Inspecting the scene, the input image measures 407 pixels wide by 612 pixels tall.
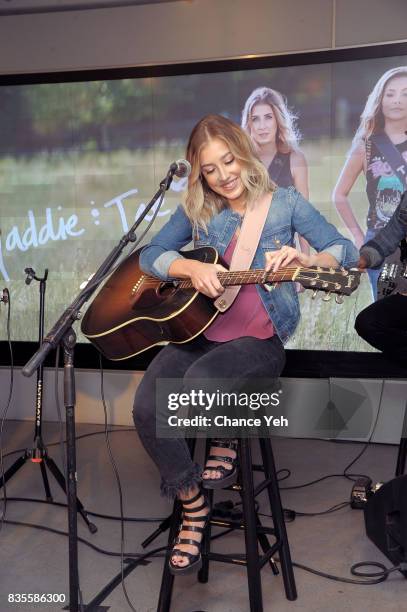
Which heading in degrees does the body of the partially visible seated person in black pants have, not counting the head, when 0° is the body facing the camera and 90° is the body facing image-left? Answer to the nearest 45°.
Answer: approximately 45°

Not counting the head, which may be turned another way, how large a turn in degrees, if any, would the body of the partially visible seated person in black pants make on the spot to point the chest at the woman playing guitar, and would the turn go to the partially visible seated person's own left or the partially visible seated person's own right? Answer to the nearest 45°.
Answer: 0° — they already face them

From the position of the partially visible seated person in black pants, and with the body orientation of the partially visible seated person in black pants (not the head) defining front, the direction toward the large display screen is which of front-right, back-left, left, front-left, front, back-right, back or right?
right

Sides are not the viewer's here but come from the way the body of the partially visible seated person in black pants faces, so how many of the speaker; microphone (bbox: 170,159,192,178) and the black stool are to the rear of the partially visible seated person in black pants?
0

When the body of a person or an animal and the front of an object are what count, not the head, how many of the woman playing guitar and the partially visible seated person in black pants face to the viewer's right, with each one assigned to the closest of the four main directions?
0

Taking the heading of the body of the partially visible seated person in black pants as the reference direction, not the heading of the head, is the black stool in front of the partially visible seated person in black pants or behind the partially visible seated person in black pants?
in front

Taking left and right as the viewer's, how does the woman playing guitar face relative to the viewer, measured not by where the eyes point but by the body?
facing the viewer and to the left of the viewer

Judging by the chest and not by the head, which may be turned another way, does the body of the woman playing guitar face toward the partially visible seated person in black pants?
no

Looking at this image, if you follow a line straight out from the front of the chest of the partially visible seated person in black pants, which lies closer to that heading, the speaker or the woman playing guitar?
the woman playing guitar

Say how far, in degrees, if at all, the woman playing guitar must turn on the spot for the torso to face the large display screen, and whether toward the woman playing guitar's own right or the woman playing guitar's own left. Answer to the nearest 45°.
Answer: approximately 135° to the woman playing guitar's own right
